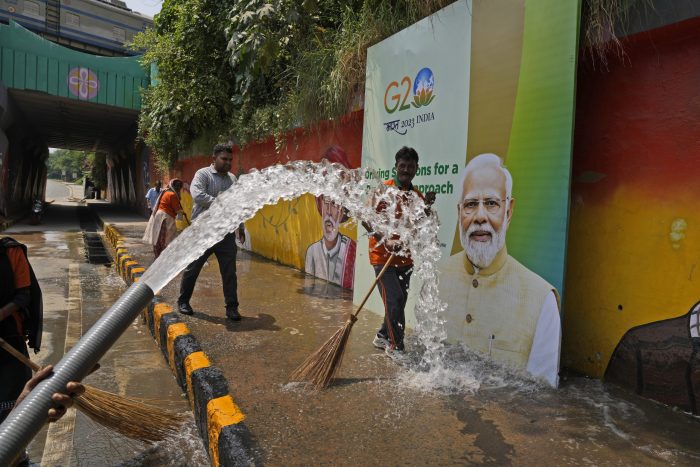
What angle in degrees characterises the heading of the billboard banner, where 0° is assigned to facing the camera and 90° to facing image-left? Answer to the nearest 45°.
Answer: approximately 45°

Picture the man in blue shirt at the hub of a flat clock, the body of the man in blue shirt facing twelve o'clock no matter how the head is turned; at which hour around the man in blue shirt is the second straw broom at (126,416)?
The second straw broom is roughly at 2 o'clock from the man in blue shirt.

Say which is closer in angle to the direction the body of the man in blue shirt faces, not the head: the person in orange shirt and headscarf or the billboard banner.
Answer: the billboard banner

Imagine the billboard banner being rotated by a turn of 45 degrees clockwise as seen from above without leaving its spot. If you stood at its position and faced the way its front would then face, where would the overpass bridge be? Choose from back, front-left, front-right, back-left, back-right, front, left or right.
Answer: front-right

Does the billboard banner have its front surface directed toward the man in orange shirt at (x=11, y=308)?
yes

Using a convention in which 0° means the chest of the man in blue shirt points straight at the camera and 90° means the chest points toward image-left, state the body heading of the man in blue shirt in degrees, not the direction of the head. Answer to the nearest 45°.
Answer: approximately 315°

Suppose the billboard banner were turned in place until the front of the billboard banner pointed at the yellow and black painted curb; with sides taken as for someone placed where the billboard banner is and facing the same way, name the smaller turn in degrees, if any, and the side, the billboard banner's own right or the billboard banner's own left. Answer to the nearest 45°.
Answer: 0° — it already faces it
